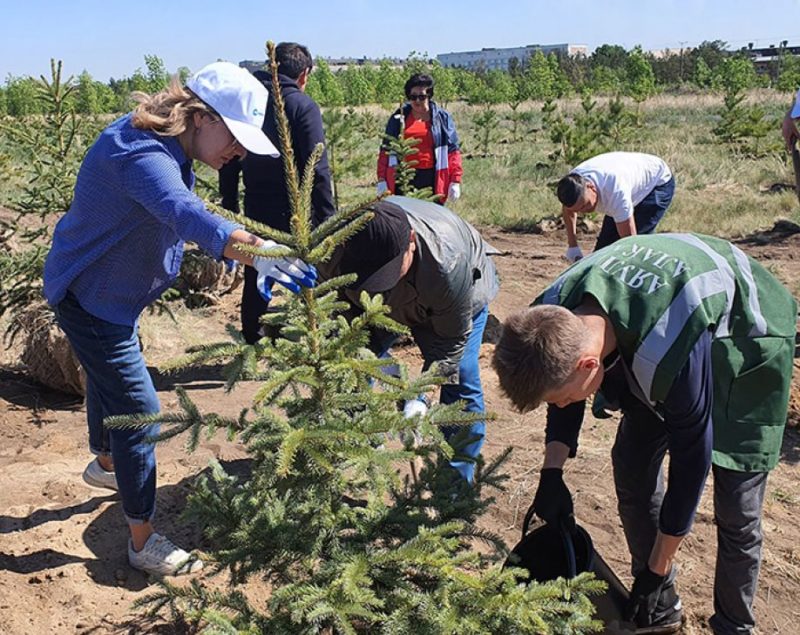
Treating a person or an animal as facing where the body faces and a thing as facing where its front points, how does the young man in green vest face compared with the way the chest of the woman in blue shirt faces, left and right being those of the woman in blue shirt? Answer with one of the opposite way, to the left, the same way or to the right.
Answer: the opposite way

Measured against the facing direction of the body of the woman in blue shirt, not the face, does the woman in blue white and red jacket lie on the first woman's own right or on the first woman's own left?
on the first woman's own left

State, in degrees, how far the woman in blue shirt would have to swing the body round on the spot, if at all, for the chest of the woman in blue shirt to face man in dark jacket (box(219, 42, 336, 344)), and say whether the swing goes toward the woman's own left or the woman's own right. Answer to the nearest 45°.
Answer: approximately 90° to the woman's own left

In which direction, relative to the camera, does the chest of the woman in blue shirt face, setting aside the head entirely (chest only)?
to the viewer's right

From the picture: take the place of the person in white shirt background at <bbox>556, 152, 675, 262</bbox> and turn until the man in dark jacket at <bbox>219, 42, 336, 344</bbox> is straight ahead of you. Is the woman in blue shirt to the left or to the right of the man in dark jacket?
left

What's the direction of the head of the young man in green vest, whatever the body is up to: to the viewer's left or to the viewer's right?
to the viewer's left

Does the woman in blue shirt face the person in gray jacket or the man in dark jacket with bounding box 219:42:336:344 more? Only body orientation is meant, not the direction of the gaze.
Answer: the person in gray jacket
